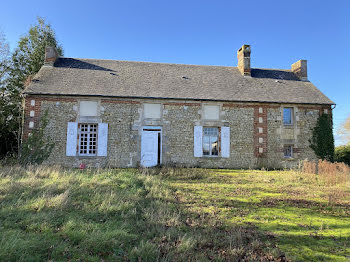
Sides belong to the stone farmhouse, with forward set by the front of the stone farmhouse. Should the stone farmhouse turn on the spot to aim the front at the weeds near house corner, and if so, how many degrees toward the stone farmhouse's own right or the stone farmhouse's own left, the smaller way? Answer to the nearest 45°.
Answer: approximately 45° to the stone farmhouse's own left

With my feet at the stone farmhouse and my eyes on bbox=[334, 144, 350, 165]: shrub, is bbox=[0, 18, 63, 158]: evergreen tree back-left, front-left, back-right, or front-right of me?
back-left

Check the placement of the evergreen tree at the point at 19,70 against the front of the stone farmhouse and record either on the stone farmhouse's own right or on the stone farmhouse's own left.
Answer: on the stone farmhouse's own right

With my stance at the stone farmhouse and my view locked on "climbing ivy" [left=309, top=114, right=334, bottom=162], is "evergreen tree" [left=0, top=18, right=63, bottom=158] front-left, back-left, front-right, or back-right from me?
back-left

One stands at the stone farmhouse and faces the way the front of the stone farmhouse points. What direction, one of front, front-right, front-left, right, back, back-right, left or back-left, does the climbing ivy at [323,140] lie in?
left

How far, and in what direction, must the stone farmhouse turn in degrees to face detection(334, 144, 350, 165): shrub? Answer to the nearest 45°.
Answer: approximately 90° to its left

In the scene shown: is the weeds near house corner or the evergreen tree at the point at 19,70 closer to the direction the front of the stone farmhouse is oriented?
the weeds near house corner

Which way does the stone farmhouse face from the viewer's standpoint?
toward the camera

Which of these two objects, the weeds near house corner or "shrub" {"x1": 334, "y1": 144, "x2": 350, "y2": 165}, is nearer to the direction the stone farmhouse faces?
the weeds near house corner
